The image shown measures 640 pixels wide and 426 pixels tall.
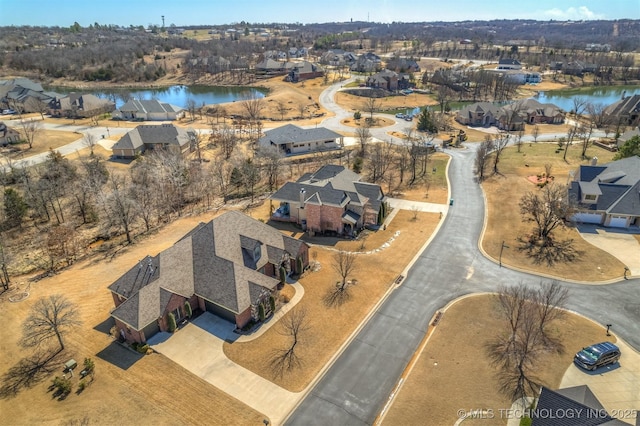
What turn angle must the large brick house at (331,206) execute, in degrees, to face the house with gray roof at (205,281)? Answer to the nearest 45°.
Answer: approximately 90° to its right

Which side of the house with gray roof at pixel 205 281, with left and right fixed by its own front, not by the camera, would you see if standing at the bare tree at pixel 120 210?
back

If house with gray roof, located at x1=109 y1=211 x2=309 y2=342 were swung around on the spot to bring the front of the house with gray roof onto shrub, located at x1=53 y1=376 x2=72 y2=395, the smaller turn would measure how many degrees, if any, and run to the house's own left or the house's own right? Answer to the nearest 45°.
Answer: approximately 90° to the house's own right

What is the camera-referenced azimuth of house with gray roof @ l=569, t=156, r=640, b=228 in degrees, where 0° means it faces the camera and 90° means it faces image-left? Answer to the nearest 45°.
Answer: approximately 0°

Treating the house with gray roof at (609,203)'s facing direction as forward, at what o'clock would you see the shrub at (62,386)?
The shrub is roughly at 1 o'clock from the house with gray roof.

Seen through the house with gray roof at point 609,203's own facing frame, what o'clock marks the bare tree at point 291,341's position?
The bare tree is roughly at 1 o'clock from the house with gray roof.

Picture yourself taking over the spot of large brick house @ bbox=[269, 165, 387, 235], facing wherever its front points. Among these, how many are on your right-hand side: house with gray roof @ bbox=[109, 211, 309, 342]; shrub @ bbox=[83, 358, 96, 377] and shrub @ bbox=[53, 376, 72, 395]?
3

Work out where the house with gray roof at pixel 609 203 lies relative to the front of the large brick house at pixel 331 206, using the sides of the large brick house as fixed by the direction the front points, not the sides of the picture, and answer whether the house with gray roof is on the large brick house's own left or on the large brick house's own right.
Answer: on the large brick house's own left

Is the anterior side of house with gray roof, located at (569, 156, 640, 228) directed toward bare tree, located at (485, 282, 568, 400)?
yes

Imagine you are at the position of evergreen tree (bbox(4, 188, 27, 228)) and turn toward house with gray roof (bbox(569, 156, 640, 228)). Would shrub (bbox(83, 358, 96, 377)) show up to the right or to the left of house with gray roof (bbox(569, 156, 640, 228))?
right

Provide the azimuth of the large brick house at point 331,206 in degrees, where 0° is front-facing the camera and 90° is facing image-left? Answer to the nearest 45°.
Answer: approximately 315°

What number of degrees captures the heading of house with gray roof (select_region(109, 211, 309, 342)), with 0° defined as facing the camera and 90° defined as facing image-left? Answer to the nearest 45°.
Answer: approximately 315°

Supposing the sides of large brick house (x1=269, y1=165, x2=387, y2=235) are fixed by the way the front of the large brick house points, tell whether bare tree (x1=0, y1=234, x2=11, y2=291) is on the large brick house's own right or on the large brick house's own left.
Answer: on the large brick house's own right
